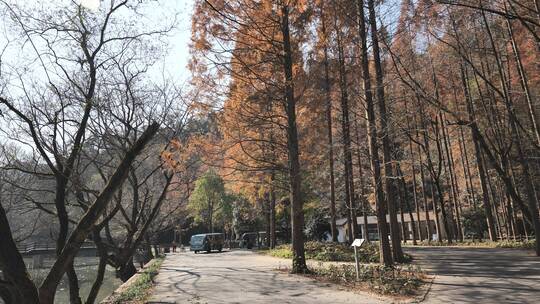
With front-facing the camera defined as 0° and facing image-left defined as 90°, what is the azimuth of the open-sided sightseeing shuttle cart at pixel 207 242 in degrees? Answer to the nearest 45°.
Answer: approximately 45°

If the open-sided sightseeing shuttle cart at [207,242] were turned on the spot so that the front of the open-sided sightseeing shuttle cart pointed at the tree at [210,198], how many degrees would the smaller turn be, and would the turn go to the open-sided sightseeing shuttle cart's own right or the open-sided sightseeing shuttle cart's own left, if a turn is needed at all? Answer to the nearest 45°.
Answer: approximately 135° to the open-sided sightseeing shuttle cart's own right
